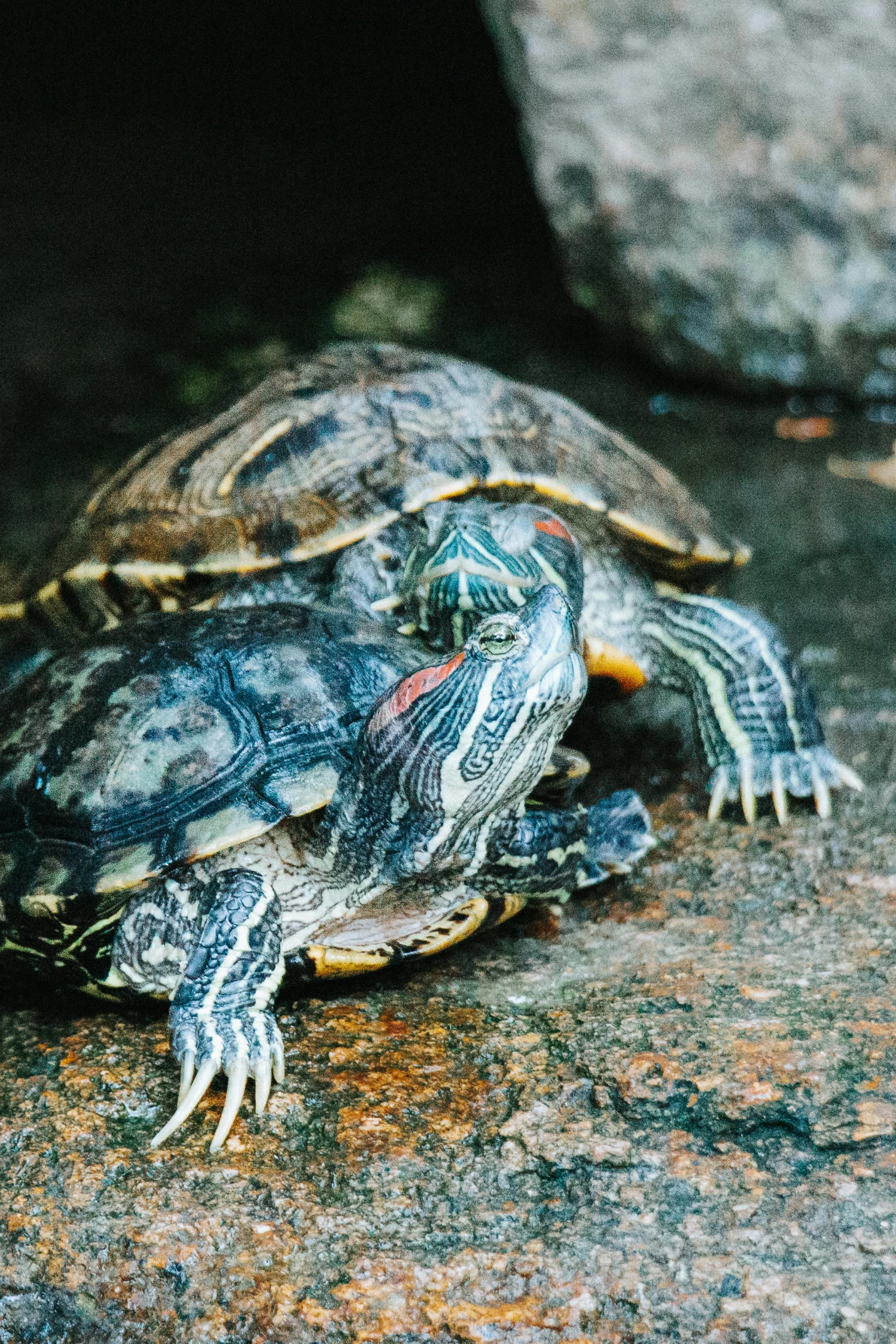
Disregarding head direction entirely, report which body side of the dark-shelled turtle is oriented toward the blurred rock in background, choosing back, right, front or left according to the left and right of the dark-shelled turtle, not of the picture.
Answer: left

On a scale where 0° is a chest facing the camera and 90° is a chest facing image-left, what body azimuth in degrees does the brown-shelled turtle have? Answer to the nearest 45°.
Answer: approximately 315°

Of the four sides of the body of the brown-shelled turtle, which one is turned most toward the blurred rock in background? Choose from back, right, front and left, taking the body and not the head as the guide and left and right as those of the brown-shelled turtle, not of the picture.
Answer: left

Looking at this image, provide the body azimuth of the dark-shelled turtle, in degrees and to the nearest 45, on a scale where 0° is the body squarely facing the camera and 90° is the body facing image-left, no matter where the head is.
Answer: approximately 315°
